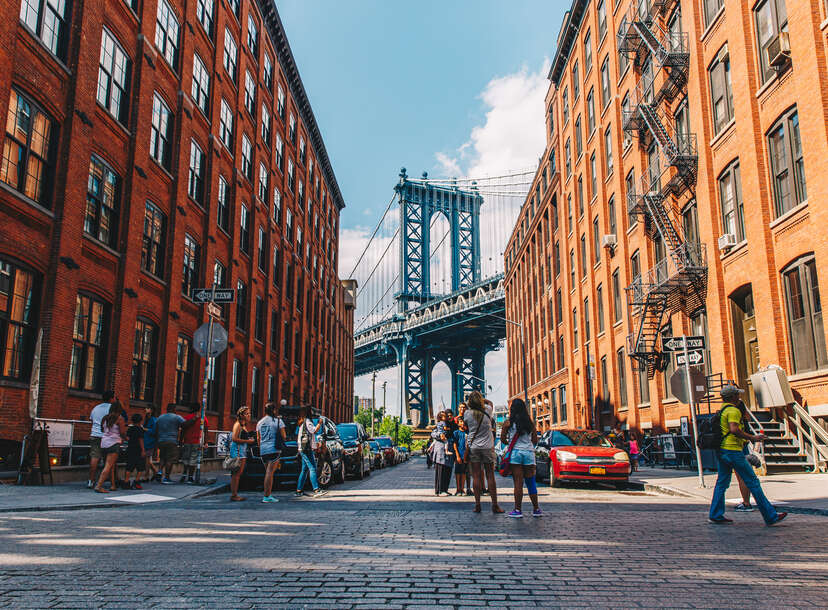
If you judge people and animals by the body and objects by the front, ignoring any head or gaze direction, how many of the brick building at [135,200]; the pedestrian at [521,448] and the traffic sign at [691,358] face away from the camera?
1

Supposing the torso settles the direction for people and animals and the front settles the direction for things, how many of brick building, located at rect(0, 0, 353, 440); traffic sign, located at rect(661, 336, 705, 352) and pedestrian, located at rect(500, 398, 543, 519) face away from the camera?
1

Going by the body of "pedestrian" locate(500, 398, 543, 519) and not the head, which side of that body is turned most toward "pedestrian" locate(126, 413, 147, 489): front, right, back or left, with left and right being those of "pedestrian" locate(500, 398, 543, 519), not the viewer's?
left

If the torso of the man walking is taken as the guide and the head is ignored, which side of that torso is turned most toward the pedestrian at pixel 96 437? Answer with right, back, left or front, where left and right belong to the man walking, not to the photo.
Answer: back

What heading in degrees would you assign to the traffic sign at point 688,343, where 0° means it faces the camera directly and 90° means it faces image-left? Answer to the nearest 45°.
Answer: approximately 0°

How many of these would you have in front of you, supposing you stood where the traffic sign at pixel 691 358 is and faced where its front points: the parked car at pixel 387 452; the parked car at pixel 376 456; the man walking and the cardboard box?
1

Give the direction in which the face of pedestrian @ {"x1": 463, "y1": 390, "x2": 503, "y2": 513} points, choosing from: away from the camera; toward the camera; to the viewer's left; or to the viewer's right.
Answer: away from the camera

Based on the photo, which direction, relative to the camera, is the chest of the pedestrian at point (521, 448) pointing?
away from the camera

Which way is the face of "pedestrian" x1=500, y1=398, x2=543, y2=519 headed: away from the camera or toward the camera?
away from the camera

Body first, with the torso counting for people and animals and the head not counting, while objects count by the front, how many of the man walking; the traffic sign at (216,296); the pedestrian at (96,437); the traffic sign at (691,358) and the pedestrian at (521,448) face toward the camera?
2
